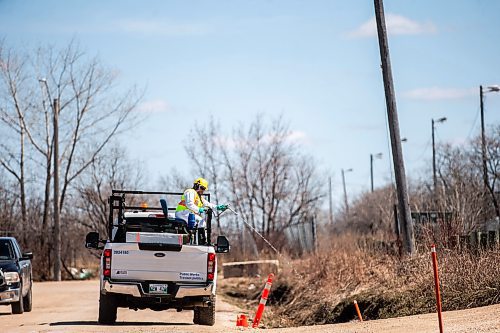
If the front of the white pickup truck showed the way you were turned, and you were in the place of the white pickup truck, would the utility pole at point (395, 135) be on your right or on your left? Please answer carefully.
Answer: on your right

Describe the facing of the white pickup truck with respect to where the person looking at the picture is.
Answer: facing away from the viewer
